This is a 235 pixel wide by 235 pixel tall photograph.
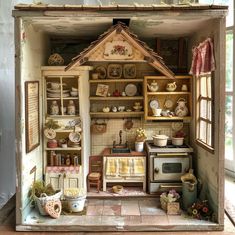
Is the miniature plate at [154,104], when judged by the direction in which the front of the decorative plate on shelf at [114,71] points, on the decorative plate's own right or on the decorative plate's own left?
on the decorative plate's own left

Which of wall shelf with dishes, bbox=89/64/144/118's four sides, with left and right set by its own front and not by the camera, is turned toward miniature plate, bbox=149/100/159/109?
left

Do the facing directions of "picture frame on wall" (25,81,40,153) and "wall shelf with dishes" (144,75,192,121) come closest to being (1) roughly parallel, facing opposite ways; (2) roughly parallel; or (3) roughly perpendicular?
roughly perpendicular

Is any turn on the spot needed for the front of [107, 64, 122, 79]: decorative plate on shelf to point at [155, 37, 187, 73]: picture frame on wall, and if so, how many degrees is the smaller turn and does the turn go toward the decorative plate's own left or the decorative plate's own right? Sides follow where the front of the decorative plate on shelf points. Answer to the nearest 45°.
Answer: approximately 90° to the decorative plate's own left

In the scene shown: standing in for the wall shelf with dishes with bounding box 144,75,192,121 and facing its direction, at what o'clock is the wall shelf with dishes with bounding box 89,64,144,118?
the wall shelf with dishes with bounding box 89,64,144,118 is roughly at 3 o'clock from the wall shelf with dishes with bounding box 144,75,192,121.

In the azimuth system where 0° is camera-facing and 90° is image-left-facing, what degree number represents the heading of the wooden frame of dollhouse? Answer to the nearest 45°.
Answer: approximately 0°
